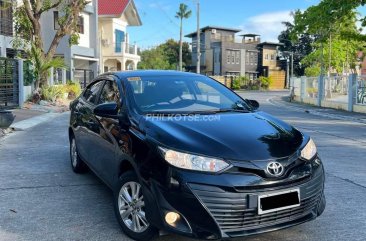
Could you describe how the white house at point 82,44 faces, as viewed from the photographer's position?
facing the viewer and to the right of the viewer

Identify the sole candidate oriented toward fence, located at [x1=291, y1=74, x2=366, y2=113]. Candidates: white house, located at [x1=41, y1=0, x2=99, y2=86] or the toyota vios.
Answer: the white house

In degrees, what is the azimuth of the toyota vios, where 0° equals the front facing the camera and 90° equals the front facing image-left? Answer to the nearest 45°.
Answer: approximately 315°

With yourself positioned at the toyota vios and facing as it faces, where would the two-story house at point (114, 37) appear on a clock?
The two-story house is roughly at 7 o'clock from the toyota vios.

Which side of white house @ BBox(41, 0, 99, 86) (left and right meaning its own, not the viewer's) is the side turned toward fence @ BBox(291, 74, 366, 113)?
front

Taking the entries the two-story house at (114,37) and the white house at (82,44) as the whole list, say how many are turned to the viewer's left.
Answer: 0

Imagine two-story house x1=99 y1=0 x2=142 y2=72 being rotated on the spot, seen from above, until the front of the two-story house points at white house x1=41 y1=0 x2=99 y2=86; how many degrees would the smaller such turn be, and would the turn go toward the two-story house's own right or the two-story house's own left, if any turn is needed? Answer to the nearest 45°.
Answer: approximately 45° to the two-story house's own right

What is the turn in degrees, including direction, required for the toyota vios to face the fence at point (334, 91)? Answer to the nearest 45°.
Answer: approximately 135° to its left

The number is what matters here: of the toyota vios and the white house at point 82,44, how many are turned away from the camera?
0

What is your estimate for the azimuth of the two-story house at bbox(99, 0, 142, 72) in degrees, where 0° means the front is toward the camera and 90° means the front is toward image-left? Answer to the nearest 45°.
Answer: approximately 315°

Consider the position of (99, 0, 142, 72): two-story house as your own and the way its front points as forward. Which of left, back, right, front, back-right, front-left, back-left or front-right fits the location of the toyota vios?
front-right

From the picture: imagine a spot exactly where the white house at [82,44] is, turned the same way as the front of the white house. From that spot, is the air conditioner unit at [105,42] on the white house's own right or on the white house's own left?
on the white house's own left

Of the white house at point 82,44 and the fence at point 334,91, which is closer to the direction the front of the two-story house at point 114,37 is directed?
the fence
